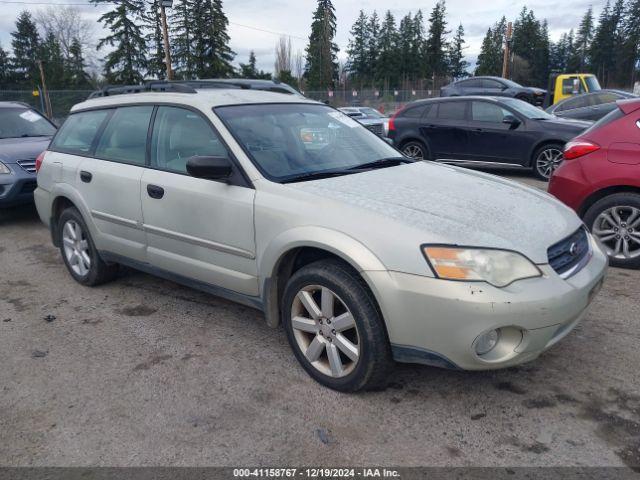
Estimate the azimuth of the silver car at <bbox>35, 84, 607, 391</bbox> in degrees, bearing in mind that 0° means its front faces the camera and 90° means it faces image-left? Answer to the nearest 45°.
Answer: approximately 315°

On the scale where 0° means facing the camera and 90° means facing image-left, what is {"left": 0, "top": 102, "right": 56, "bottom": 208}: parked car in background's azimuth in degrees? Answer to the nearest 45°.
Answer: approximately 315°

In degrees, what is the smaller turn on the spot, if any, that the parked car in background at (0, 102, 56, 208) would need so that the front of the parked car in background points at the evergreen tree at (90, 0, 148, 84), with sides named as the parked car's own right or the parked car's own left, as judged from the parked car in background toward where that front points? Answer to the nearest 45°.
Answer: approximately 135° to the parked car's own left

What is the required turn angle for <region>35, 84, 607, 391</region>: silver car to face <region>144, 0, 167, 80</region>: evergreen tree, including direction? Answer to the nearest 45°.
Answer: approximately 135° to its left

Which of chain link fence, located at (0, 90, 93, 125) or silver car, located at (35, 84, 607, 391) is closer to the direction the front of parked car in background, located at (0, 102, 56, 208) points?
the silver car

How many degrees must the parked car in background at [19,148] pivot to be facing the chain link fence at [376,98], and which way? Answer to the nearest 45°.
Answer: approximately 90° to its left

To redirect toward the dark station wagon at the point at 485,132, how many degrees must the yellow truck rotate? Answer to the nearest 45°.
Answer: approximately 45° to its right

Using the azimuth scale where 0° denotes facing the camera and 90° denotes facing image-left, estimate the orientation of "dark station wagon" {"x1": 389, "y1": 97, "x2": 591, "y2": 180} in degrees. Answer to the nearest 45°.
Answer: approximately 315°
